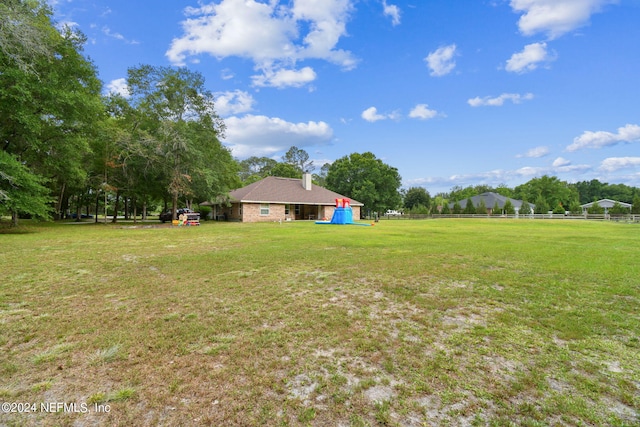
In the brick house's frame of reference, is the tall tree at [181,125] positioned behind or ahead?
behind
